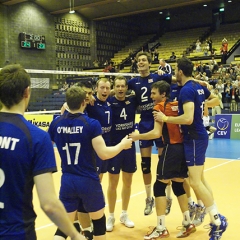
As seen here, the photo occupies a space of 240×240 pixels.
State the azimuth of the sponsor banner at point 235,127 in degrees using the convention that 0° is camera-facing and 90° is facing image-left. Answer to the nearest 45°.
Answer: approximately 0°

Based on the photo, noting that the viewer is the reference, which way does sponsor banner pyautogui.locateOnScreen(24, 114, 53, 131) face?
facing the viewer

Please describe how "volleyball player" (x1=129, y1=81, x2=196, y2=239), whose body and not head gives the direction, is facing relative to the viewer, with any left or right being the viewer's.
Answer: facing to the left of the viewer

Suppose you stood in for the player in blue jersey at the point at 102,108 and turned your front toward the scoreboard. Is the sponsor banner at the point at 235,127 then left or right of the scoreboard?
right

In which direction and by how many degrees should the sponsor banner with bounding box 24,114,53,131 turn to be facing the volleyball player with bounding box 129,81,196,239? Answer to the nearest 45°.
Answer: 0° — it already faces them

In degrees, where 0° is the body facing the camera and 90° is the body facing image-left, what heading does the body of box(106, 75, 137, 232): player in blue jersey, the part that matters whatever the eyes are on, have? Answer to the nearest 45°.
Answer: approximately 0°

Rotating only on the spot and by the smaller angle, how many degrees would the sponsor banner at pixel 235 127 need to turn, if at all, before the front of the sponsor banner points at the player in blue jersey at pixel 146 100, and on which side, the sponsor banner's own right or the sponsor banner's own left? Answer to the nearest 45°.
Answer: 0° — it already faces them

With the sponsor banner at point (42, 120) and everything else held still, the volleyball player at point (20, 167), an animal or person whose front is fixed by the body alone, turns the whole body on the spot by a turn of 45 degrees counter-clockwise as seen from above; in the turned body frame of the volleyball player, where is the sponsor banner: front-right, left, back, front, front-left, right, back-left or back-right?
front

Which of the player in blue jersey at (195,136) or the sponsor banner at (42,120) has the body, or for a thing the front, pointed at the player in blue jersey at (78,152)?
the sponsor banner

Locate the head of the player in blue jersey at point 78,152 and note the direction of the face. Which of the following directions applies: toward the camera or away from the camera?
away from the camera

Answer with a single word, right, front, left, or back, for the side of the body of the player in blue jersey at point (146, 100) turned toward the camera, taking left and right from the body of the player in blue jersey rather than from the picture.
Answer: front

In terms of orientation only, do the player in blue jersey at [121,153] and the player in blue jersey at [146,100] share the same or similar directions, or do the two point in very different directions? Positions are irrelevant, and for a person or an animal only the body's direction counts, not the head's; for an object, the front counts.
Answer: same or similar directions

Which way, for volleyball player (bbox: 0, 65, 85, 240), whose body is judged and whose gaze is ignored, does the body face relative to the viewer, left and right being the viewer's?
facing away from the viewer and to the right of the viewer

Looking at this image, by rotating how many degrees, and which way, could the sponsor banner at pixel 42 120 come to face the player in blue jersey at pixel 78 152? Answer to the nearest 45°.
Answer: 0° — it already faces them
